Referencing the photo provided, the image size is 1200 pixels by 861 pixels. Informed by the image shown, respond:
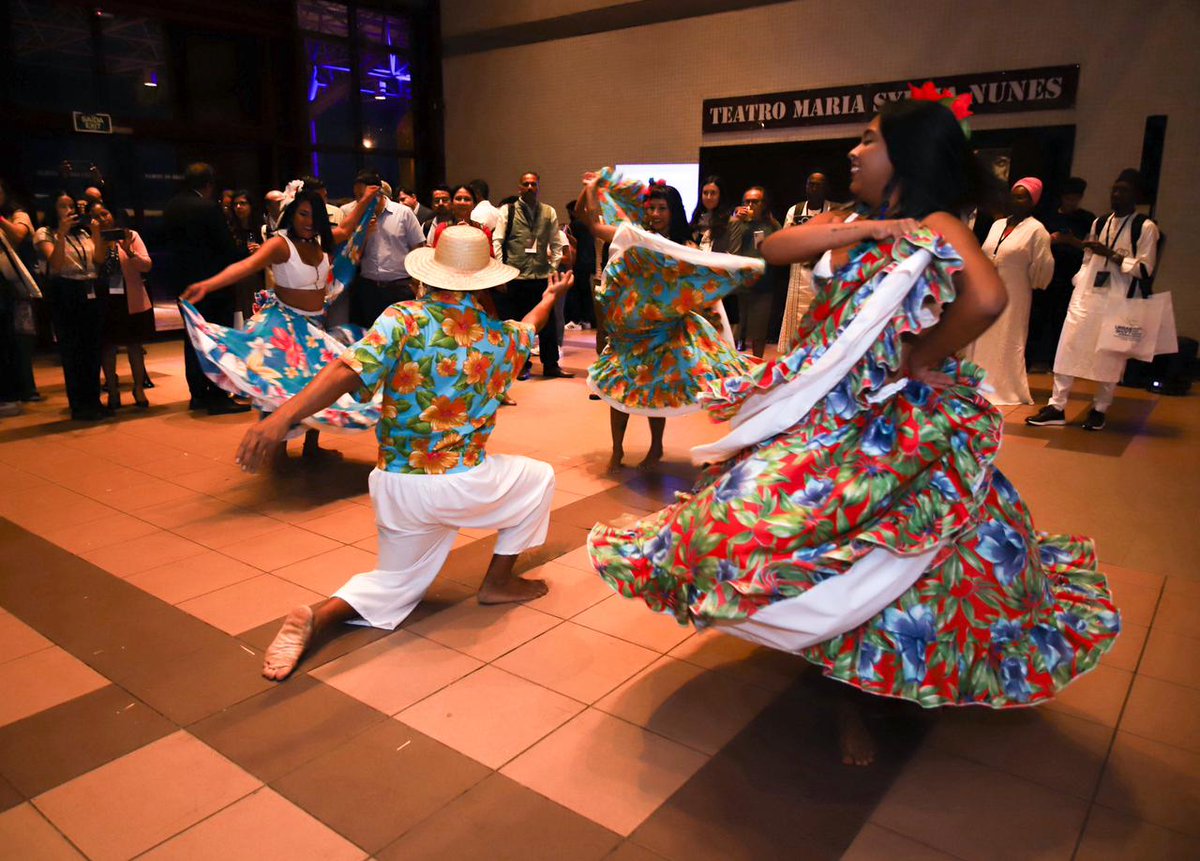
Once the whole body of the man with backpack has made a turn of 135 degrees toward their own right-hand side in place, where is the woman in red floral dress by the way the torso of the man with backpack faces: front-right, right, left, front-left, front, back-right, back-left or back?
back-left

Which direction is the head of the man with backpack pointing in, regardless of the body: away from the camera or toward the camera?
toward the camera

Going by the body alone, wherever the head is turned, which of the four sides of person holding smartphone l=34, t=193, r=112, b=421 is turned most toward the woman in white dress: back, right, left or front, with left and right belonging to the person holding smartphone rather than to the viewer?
front

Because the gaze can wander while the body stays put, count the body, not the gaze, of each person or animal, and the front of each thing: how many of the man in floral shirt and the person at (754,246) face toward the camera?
1

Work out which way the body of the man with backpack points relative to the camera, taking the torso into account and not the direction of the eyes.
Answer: toward the camera

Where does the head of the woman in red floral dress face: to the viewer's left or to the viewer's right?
to the viewer's left

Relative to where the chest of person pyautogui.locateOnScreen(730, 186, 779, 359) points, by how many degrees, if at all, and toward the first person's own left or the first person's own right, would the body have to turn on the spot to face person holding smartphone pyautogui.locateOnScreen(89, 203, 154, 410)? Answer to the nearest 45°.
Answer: approximately 45° to the first person's own right

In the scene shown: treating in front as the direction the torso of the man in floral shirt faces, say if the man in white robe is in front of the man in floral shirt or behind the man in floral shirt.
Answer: in front

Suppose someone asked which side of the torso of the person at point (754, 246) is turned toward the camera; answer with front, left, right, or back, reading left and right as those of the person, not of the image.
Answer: front

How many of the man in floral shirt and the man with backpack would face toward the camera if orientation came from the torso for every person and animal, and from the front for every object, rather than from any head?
1

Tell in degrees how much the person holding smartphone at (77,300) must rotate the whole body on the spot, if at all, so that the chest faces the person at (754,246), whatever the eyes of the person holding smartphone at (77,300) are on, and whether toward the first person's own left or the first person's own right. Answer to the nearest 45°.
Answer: approximately 45° to the first person's own left

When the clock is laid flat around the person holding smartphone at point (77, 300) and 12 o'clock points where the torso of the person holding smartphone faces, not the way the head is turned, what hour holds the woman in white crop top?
The woman in white crop top is roughly at 1 o'clock from the person holding smartphone.

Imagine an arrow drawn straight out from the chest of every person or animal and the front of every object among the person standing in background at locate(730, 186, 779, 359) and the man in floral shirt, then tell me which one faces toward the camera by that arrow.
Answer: the person standing in background

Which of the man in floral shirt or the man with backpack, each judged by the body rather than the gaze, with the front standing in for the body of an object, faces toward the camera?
the man with backpack

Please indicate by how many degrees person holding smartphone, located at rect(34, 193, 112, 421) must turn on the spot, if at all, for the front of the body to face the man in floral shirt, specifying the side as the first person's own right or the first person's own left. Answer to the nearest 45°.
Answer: approximately 45° to the first person's own right

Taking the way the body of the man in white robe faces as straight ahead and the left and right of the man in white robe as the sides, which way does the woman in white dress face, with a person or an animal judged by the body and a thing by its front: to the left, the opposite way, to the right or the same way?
the same way

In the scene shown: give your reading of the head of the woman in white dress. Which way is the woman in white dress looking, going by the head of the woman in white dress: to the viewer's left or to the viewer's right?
to the viewer's left

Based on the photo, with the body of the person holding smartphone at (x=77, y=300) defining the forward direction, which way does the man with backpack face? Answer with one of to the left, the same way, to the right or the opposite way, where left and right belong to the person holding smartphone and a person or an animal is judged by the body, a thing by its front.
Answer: to the right

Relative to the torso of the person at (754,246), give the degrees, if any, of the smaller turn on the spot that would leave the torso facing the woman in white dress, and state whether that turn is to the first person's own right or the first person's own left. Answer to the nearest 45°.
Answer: approximately 45° to the first person's own left

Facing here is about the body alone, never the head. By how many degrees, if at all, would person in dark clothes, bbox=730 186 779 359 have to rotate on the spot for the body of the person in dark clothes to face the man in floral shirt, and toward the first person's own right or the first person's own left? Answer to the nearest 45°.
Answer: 0° — they already face them
